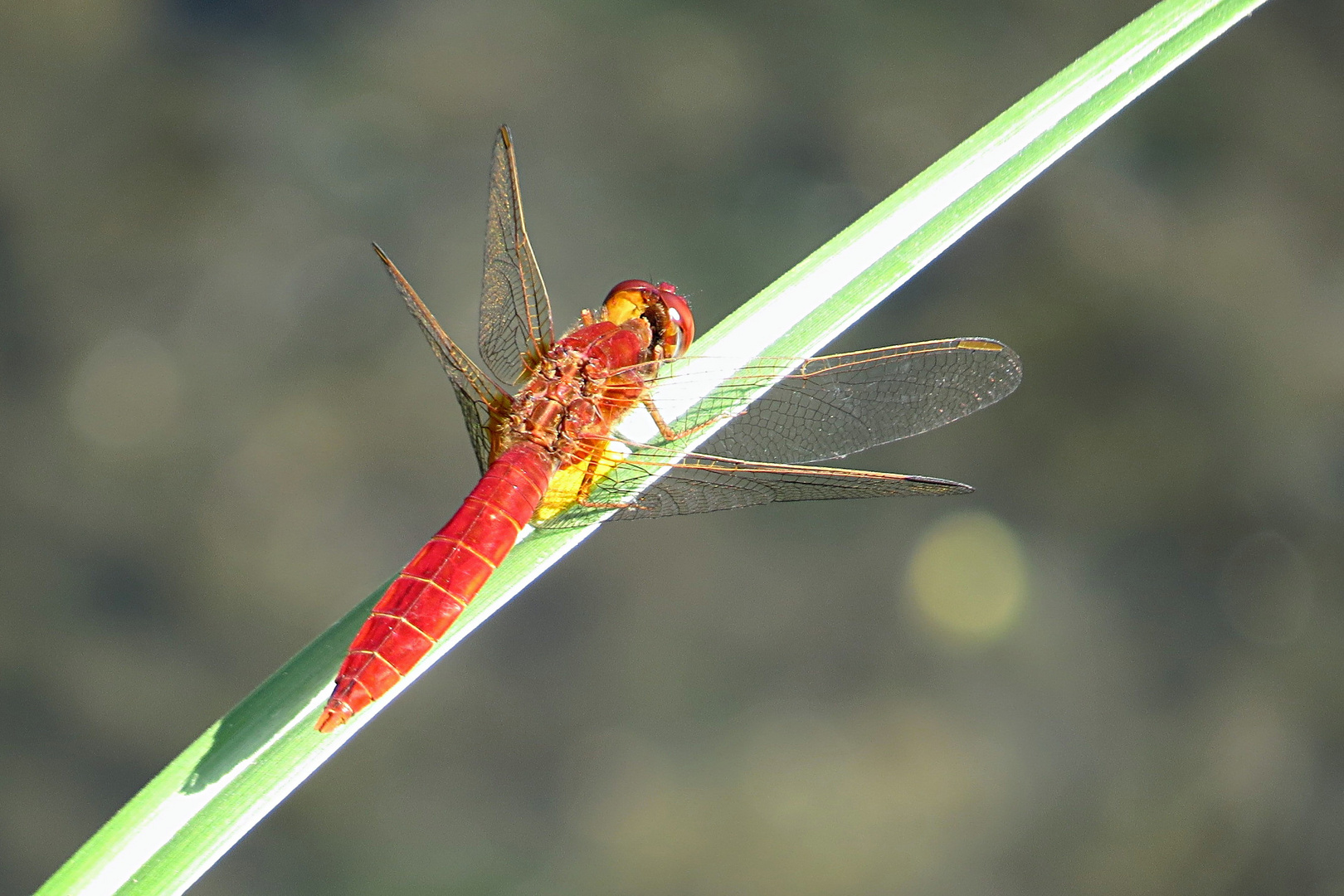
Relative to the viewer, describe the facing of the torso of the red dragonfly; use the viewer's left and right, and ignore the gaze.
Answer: facing away from the viewer and to the right of the viewer
